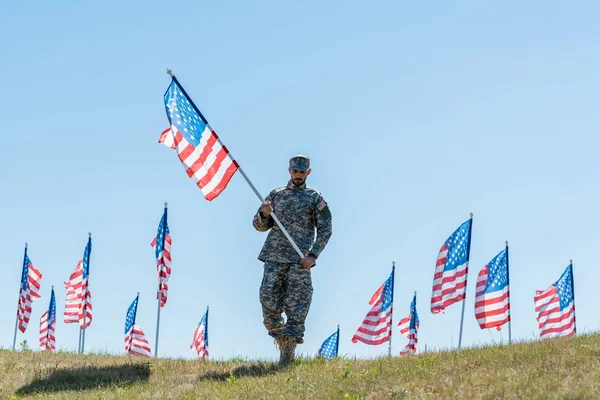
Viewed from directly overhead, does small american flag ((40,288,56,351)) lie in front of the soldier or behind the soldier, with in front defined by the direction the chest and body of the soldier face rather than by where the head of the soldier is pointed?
behind

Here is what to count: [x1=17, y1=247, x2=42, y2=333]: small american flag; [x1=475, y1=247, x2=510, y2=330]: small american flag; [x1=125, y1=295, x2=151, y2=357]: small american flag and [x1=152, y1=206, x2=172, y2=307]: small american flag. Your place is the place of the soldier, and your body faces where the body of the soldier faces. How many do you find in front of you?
0

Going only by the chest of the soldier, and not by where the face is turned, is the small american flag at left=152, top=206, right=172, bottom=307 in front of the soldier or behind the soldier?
behind

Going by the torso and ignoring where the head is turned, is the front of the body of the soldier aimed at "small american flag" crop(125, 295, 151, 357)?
no

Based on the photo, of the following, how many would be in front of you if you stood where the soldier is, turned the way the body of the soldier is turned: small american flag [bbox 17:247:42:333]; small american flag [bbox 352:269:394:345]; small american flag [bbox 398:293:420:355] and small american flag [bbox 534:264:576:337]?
0

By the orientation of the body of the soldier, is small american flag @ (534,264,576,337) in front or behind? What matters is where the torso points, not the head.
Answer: behind

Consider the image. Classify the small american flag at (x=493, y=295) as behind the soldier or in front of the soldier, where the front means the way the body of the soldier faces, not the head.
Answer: behind

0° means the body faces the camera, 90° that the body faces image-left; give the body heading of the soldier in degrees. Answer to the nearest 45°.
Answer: approximately 0°

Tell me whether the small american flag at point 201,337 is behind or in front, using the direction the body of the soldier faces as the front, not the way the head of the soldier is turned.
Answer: behind

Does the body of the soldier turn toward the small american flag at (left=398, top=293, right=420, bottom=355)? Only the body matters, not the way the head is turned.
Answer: no
